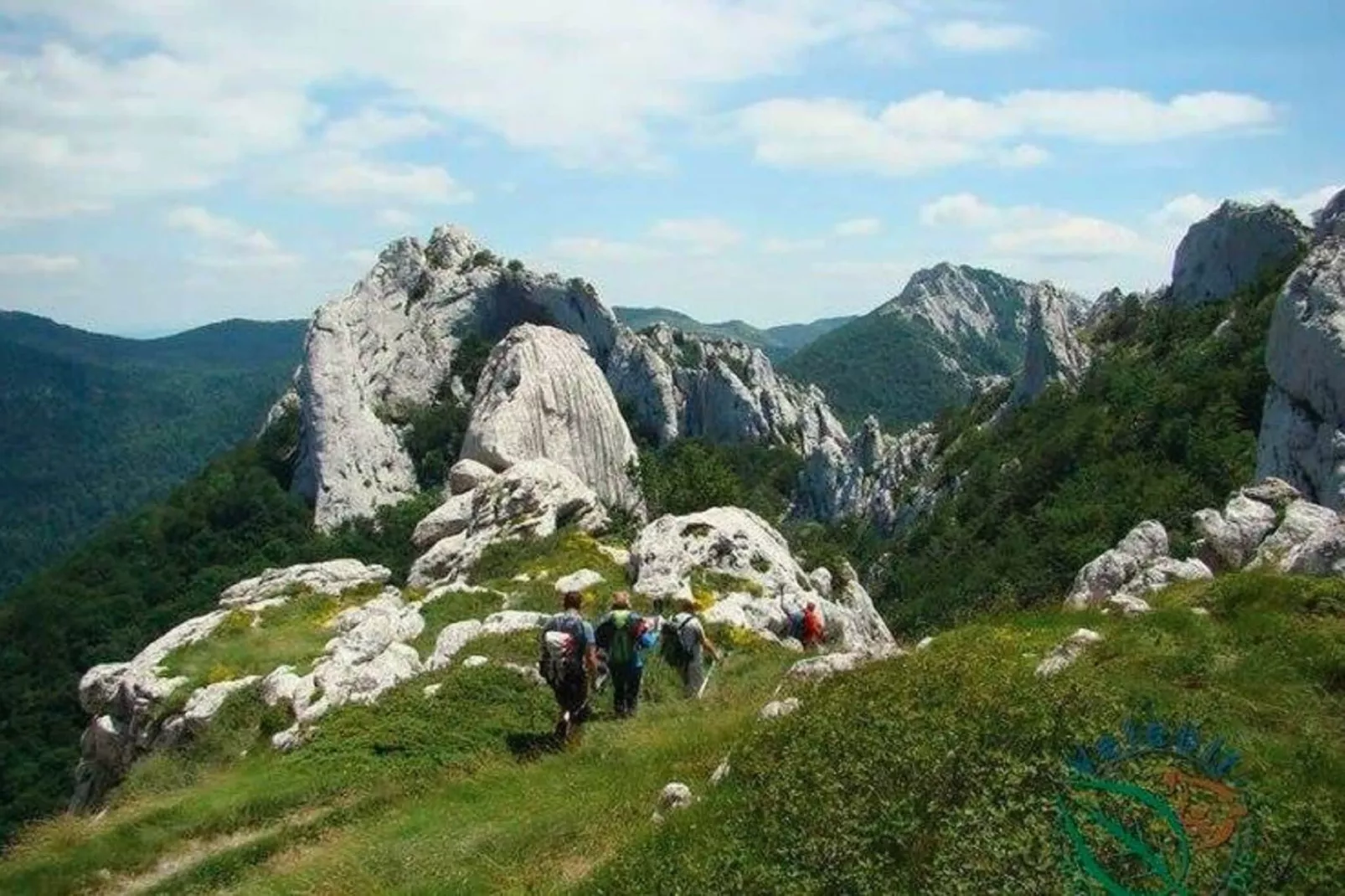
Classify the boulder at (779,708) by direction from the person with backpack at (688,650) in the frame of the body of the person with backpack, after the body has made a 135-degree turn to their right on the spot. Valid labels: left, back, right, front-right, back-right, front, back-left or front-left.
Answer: front

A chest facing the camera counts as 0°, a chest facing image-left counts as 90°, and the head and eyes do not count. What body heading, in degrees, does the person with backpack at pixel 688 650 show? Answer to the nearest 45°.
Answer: approximately 225°

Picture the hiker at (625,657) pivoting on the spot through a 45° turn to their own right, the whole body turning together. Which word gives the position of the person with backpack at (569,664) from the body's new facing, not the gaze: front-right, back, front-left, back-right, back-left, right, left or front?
back

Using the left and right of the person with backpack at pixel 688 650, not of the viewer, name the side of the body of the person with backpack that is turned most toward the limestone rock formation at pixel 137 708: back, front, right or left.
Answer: left

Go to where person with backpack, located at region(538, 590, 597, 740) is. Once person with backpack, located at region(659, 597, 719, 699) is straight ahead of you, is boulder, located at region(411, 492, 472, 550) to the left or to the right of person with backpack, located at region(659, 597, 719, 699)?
left

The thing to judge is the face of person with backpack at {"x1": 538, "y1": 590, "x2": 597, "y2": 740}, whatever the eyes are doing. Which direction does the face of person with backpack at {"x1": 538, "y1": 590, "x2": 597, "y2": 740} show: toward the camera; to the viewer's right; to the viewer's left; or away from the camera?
away from the camera

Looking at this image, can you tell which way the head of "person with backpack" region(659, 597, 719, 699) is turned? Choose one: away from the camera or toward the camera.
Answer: away from the camera

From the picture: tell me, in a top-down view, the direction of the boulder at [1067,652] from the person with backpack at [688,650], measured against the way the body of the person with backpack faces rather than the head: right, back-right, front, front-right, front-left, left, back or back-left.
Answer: right

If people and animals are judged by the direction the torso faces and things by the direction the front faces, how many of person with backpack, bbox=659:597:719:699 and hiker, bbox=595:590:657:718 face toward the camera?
0

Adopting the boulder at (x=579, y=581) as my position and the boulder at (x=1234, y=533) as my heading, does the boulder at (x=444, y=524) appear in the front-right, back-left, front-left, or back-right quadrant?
back-left

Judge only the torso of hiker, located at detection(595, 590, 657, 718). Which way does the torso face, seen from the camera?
away from the camera

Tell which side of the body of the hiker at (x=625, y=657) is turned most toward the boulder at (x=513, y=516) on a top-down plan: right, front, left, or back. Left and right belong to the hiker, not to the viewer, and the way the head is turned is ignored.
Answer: front

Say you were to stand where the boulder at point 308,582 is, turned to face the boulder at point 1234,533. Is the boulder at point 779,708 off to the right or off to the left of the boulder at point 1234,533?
right
